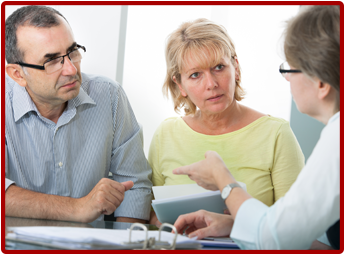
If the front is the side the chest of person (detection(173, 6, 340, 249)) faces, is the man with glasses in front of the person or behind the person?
in front

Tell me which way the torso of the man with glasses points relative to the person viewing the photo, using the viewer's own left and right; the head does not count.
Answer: facing the viewer and to the right of the viewer

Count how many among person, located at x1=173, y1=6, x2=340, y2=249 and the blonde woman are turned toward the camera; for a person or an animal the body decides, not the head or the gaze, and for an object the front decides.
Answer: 1

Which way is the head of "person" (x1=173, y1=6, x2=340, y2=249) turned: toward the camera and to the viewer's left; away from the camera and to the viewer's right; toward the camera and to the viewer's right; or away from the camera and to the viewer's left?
away from the camera and to the viewer's left

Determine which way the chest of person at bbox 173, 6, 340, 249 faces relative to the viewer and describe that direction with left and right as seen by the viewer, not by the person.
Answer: facing away from the viewer and to the left of the viewer

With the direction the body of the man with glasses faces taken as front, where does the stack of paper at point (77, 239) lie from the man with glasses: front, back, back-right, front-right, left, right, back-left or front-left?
front-right

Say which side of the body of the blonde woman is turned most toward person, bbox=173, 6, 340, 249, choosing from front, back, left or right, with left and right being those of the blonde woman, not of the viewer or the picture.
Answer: front

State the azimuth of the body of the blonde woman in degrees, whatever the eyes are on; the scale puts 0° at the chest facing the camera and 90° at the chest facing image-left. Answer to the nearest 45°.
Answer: approximately 0°

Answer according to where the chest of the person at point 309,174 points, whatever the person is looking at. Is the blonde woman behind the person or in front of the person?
in front
